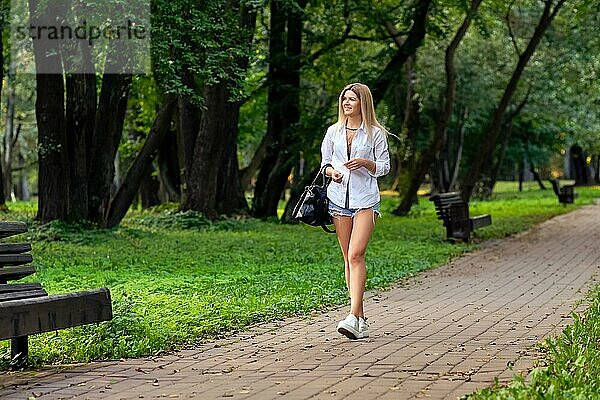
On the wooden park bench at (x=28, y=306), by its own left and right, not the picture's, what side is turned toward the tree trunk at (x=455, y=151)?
left

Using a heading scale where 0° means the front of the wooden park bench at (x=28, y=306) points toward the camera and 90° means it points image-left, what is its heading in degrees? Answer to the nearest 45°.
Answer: approximately 315°

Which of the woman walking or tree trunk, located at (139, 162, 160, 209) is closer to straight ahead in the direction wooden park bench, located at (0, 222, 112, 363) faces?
the woman walking

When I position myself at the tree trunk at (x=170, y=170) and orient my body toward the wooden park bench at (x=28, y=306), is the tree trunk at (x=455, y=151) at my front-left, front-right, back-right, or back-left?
back-left

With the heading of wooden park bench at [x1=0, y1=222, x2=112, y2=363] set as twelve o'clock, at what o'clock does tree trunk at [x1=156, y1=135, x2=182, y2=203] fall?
The tree trunk is roughly at 8 o'clock from the wooden park bench.

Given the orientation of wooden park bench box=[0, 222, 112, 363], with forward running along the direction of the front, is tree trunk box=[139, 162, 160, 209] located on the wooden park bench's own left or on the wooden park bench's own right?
on the wooden park bench's own left

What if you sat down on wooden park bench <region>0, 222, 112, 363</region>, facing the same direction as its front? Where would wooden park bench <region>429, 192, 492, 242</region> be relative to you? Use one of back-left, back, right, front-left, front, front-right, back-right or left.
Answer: left

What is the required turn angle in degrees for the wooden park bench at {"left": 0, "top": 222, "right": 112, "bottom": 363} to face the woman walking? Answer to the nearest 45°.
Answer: approximately 45° to its left

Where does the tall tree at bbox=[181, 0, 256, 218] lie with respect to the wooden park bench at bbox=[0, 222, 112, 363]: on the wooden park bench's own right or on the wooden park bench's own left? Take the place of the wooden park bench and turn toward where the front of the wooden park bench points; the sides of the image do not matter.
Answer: on the wooden park bench's own left
